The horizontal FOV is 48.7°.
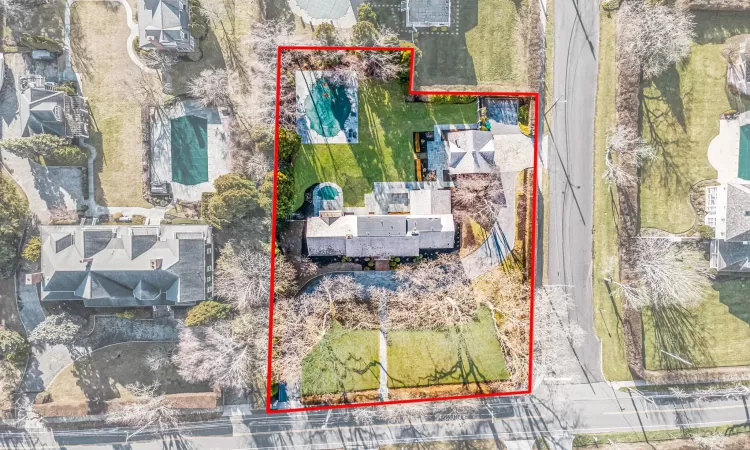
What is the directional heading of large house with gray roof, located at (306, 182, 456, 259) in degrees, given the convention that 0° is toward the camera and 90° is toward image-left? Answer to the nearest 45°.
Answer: approximately 0°

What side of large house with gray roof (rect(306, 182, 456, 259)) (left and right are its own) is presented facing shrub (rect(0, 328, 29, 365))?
right

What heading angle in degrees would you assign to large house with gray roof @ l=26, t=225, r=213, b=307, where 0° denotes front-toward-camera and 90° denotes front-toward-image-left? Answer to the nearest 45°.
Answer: approximately 0°

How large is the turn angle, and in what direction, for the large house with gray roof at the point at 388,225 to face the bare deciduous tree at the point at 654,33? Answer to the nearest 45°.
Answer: approximately 90° to its left

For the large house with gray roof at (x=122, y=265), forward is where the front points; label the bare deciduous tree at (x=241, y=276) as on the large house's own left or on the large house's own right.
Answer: on the large house's own left

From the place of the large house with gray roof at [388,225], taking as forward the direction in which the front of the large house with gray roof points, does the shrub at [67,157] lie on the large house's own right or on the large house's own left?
on the large house's own right

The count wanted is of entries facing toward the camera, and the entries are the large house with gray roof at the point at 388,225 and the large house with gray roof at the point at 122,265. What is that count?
2

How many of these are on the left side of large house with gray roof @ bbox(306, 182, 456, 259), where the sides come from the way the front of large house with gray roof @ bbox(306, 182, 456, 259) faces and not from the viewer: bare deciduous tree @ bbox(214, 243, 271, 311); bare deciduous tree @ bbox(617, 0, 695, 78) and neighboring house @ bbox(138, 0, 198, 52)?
1

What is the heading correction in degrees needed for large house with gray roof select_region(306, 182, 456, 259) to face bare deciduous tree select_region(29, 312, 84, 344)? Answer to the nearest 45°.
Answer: approximately 90° to its right
